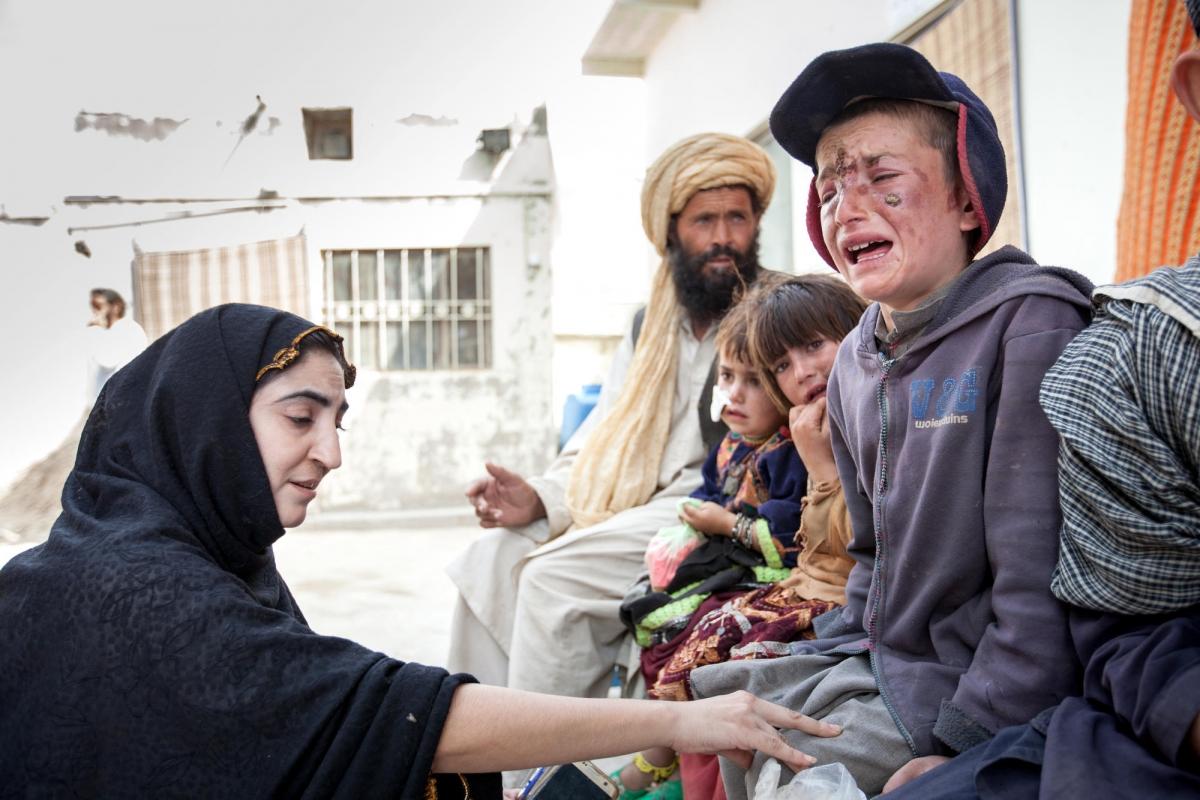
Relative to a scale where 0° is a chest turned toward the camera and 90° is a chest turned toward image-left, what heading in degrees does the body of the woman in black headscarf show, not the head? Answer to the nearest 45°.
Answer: approximately 270°

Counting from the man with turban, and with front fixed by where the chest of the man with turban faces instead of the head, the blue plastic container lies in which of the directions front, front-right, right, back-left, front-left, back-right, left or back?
back-right

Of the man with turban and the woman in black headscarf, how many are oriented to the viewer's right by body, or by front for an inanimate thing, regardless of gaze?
1

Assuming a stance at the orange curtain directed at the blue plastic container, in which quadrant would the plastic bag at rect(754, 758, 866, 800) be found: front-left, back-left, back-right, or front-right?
back-left

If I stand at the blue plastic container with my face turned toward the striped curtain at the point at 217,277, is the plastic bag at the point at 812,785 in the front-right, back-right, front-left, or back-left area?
back-left

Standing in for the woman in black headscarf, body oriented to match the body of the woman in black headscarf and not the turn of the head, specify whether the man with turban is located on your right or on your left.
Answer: on your left

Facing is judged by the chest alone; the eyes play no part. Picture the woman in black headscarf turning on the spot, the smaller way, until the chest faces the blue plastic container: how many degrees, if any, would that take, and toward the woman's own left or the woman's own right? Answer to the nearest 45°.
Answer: approximately 90° to the woman's own left

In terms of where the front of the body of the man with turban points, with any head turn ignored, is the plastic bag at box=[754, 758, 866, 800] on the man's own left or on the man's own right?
on the man's own left

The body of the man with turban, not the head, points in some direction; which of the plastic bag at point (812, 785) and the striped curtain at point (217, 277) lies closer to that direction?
the plastic bag

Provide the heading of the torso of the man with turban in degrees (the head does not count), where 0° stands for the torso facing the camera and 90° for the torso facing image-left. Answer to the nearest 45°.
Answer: approximately 45°
